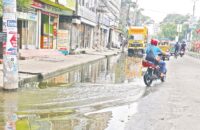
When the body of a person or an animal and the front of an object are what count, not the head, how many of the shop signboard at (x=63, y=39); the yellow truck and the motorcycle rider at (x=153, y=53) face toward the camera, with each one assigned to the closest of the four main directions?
2

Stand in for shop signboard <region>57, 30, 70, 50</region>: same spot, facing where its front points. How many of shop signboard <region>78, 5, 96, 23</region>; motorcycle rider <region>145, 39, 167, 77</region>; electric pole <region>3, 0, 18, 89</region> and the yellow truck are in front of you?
2

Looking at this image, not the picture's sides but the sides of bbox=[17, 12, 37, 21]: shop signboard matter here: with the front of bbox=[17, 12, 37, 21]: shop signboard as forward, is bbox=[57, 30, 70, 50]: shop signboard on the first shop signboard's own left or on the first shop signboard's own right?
on the first shop signboard's own left

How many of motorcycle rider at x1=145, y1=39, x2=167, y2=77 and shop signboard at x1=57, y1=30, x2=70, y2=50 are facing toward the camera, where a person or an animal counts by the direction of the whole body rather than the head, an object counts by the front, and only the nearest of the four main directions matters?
1

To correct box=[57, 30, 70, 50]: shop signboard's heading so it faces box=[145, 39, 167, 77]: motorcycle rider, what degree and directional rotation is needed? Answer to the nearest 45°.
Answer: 0° — it already faces them
